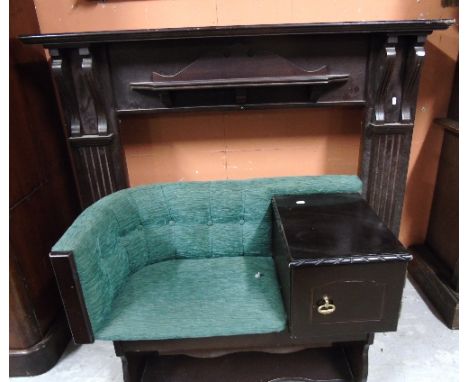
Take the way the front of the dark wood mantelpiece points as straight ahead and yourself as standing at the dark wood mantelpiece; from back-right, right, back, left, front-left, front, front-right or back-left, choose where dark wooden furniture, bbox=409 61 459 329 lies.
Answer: left

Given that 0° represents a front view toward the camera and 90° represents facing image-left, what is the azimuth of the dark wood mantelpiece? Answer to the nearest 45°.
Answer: approximately 0°

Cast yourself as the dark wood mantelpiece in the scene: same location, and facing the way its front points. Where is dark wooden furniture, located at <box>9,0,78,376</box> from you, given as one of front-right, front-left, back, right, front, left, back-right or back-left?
right
